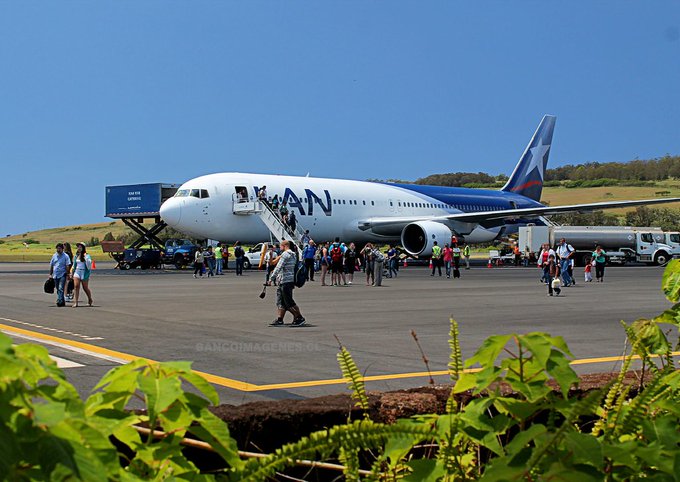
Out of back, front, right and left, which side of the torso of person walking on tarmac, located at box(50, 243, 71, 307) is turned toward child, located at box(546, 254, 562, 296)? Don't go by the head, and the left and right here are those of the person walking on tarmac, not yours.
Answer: left

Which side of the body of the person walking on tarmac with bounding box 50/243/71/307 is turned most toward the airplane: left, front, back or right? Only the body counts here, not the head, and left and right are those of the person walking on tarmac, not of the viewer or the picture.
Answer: back

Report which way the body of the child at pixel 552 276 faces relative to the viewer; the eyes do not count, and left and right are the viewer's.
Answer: facing the viewer

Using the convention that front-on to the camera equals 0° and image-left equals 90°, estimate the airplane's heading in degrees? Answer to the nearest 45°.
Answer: approximately 45°

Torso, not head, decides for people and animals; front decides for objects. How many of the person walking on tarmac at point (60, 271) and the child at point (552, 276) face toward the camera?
2

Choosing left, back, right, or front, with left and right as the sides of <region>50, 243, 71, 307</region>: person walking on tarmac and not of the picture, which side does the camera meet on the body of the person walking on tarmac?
front

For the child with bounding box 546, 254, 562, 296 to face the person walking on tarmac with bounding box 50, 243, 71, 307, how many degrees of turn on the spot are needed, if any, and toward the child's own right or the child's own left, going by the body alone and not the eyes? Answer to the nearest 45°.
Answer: approximately 45° to the child's own right

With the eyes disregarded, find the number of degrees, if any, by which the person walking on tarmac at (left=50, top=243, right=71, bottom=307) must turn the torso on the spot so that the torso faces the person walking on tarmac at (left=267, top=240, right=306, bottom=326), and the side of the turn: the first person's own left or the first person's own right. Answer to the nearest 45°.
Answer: approximately 45° to the first person's own left

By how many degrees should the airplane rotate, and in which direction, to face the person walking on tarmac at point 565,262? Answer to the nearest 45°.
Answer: approximately 90° to its left

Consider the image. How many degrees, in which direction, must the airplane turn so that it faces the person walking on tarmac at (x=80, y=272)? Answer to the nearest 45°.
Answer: approximately 45° to its left

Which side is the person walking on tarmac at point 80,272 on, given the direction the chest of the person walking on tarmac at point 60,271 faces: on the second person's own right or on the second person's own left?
on the second person's own left

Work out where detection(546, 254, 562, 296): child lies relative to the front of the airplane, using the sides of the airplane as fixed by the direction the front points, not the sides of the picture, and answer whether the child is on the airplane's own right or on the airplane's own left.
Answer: on the airplane's own left
